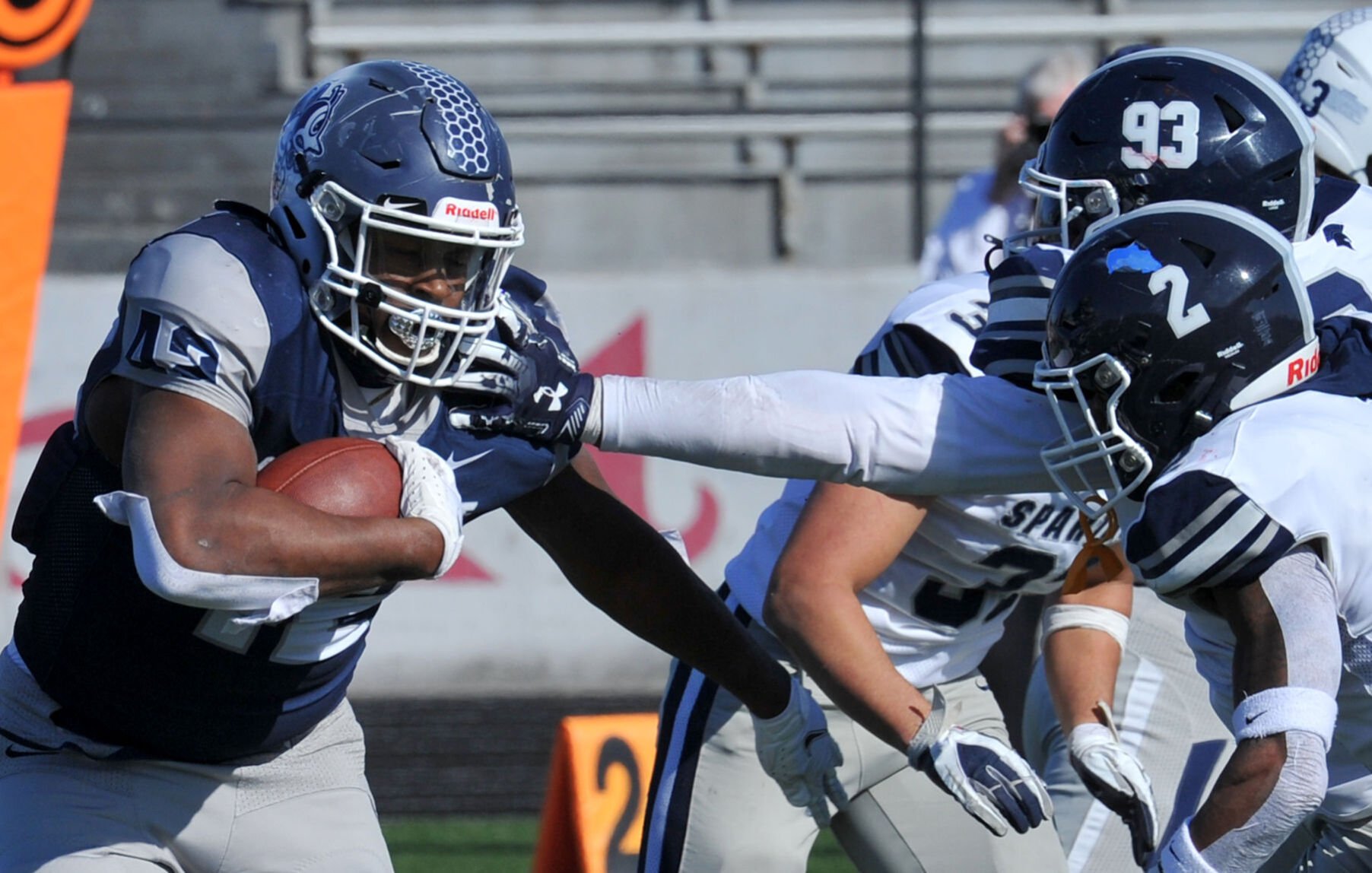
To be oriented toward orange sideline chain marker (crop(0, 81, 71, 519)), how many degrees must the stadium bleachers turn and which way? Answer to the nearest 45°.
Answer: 0° — it already faces it

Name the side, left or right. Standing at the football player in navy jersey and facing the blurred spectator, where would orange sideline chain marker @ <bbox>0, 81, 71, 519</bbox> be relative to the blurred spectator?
left

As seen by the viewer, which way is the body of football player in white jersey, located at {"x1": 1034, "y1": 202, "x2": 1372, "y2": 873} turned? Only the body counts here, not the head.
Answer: to the viewer's left

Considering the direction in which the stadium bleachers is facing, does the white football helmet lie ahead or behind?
ahead

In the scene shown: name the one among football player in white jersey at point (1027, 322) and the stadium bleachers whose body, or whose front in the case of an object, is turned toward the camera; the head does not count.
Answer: the stadium bleachers

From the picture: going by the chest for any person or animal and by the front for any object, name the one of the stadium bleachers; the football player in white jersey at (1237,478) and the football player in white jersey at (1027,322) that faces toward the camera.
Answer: the stadium bleachers

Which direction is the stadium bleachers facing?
toward the camera

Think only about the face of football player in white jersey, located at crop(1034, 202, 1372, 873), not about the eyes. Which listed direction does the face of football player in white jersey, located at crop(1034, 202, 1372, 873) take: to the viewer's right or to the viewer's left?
to the viewer's left

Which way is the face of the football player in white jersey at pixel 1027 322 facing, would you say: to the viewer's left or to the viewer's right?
to the viewer's left

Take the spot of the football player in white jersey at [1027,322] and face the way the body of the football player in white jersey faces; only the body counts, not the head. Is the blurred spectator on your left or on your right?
on your right

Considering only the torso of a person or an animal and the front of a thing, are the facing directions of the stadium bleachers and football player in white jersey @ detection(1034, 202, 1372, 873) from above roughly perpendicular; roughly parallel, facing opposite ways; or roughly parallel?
roughly perpendicular

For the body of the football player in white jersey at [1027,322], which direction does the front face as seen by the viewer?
to the viewer's left

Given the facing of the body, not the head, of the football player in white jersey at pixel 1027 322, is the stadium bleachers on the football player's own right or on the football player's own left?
on the football player's own right

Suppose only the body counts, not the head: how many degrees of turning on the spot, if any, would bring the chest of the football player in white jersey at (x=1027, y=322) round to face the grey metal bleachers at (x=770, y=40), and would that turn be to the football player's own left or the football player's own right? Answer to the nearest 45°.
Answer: approximately 90° to the football player's own right

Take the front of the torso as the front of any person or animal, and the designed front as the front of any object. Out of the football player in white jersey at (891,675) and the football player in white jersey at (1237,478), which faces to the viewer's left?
the football player in white jersey at (1237,478)
